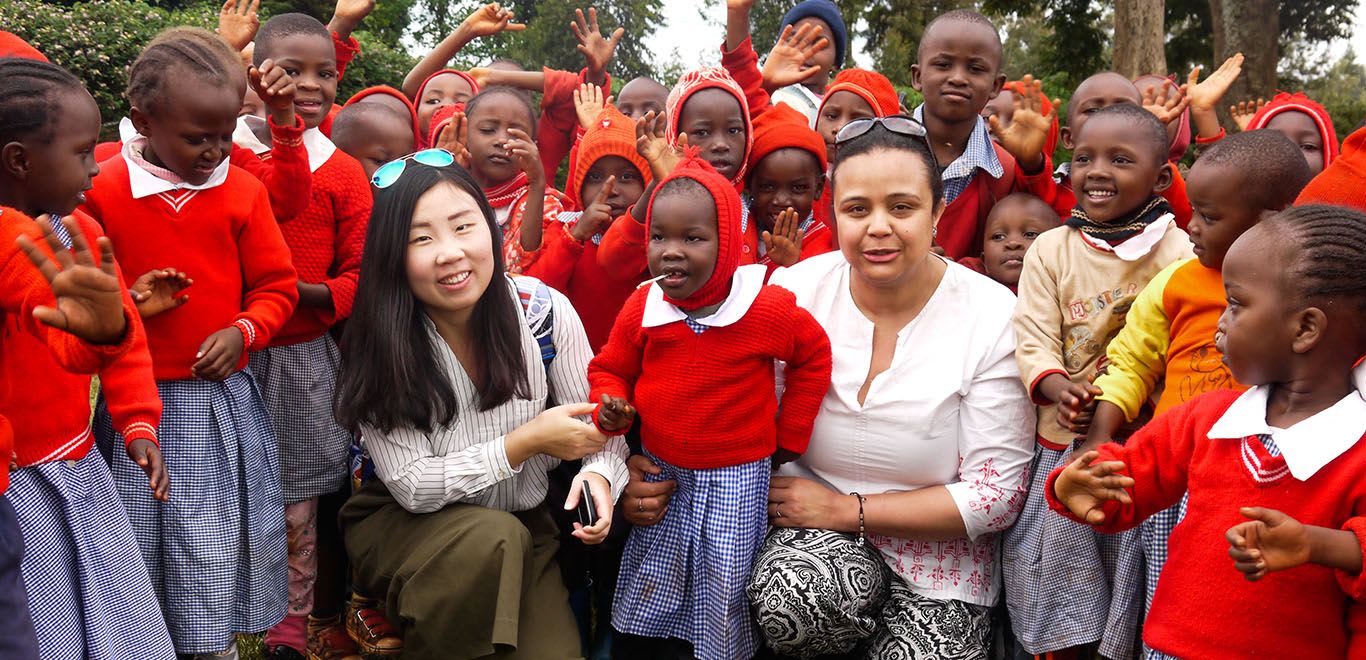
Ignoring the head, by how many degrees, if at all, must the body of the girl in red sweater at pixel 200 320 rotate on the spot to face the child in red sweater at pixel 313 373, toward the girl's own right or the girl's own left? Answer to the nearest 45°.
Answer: approximately 135° to the girl's own left

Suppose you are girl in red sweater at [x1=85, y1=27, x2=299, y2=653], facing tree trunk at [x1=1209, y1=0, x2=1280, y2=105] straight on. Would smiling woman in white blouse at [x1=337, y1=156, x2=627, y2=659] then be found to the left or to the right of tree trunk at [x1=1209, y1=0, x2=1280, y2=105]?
right

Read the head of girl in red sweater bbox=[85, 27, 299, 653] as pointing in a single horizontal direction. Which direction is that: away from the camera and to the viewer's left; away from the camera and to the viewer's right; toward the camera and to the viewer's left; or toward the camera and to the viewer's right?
toward the camera and to the viewer's right

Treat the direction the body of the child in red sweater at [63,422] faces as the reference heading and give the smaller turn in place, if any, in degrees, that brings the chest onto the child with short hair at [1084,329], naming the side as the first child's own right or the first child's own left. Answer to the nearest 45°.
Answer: approximately 45° to the first child's own left

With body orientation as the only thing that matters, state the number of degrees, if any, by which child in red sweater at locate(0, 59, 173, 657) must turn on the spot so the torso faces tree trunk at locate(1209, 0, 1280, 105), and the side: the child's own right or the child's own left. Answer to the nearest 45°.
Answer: approximately 45° to the child's own left

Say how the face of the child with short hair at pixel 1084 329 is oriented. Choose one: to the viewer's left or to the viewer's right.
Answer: to the viewer's left

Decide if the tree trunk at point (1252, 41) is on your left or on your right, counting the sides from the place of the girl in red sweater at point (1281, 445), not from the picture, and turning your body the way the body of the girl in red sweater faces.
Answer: on your right

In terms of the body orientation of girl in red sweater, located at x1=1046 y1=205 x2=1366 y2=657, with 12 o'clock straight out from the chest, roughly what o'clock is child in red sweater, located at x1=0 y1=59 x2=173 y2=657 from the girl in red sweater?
The child in red sweater is roughly at 1 o'clock from the girl in red sweater.
